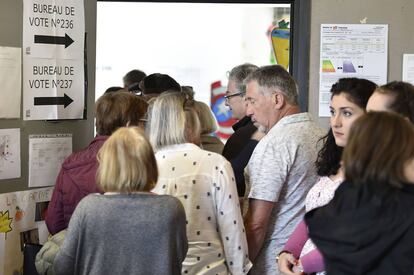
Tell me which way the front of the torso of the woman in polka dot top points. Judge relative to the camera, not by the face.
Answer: away from the camera

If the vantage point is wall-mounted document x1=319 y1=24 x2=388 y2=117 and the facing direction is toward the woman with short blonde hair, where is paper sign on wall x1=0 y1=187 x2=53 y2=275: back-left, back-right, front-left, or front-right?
front-right

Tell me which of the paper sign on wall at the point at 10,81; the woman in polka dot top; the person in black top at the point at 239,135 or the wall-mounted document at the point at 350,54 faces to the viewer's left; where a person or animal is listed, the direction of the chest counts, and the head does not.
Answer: the person in black top

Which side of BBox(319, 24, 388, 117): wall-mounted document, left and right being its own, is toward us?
front

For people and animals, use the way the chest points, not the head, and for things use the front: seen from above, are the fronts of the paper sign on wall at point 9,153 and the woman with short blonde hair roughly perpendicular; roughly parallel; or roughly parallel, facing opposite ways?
roughly parallel, facing opposite ways

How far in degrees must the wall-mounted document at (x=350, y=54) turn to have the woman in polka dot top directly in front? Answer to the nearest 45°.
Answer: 0° — it already faces them

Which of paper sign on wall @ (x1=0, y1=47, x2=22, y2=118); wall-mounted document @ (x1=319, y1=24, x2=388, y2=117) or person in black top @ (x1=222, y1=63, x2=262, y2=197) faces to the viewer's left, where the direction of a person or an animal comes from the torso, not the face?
the person in black top

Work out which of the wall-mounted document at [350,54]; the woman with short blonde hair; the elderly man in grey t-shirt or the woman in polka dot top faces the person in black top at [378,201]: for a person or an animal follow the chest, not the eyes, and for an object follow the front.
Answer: the wall-mounted document

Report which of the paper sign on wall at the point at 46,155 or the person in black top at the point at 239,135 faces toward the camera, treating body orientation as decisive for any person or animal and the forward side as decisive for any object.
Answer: the paper sign on wall

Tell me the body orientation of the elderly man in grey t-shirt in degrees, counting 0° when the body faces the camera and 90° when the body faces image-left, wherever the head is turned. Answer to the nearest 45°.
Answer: approximately 135°

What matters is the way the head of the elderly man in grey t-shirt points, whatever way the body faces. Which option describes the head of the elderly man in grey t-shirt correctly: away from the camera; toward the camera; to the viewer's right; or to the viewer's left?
to the viewer's left

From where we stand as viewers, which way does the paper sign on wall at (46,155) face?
facing the viewer

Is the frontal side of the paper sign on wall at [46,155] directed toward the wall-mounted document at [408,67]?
no

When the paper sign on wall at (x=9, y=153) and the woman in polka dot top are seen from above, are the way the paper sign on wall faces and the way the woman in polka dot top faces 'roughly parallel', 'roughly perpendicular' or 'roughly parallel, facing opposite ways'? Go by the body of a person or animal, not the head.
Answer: roughly parallel, facing opposite ways

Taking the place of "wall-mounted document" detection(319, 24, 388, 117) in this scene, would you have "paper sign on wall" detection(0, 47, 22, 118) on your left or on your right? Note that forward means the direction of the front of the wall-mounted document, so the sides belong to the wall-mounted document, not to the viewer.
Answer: on your right
